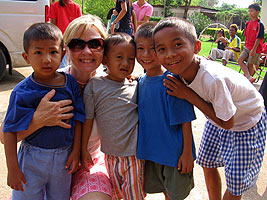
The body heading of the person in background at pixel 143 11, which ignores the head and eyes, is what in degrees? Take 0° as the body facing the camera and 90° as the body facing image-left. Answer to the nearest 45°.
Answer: approximately 45°

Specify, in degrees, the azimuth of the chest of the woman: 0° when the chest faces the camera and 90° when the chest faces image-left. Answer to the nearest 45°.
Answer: approximately 0°

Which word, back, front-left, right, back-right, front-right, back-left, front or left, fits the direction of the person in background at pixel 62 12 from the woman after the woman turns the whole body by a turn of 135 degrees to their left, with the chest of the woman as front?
front-left

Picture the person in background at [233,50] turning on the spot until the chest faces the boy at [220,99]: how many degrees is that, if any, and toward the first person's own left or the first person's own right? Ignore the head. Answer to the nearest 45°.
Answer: approximately 45° to the first person's own left

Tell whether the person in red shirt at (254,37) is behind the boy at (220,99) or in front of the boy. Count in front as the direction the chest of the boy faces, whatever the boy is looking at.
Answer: behind
